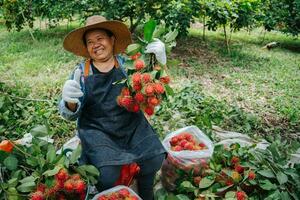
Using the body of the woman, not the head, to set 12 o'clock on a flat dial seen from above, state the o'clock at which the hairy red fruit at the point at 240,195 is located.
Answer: The hairy red fruit is roughly at 10 o'clock from the woman.

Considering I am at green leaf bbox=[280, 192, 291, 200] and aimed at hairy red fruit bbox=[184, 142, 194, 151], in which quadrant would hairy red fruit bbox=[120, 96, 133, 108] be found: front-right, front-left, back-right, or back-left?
front-left

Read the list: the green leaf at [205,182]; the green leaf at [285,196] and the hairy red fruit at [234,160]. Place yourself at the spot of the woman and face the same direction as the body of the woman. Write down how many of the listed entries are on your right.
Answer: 0

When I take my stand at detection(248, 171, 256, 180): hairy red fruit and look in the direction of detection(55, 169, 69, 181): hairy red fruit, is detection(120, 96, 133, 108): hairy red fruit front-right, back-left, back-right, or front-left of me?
front-right

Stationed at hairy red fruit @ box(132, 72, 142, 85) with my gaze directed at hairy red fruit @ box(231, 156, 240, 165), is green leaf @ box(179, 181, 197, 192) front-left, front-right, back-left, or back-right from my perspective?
front-right

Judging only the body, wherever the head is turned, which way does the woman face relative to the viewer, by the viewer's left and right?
facing the viewer

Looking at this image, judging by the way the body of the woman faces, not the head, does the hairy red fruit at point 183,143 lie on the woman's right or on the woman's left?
on the woman's left

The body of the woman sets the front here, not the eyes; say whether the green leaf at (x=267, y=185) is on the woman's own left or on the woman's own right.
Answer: on the woman's own left

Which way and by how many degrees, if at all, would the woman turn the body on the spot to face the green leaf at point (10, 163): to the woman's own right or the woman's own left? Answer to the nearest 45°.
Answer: approximately 45° to the woman's own right

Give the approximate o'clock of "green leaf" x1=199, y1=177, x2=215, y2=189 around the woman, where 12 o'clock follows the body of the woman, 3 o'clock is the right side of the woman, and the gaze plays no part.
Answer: The green leaf is roughly at 10 o'clock from the woman.

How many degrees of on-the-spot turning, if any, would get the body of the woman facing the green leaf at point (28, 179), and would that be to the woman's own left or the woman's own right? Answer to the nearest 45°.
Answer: approximately 45° to the woman's own right

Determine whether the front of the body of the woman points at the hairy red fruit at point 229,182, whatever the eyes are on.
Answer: no

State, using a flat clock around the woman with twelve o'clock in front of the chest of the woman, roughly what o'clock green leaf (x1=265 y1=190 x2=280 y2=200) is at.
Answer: The green leaf is roughly at 10 o'clock from the woman.
